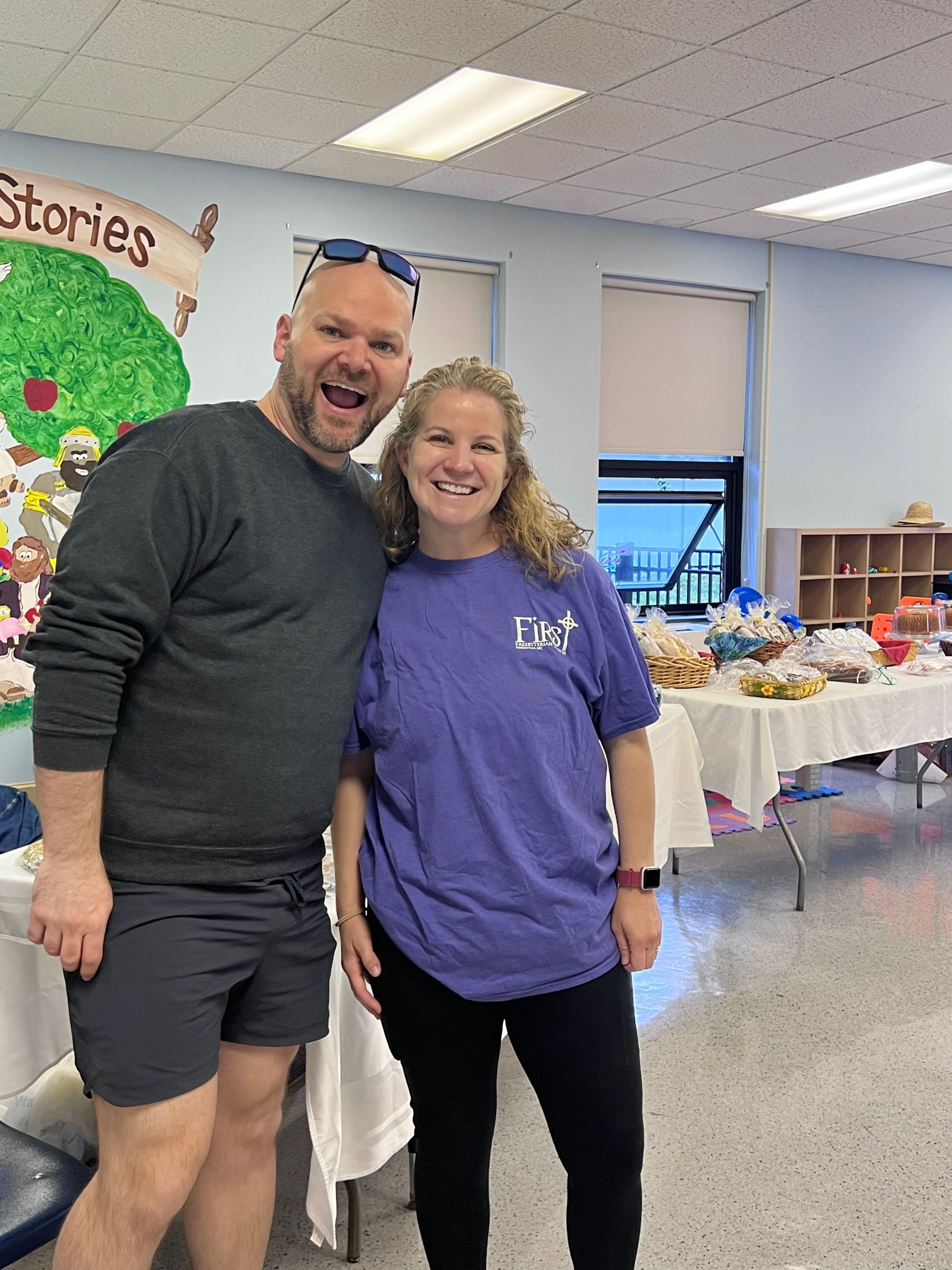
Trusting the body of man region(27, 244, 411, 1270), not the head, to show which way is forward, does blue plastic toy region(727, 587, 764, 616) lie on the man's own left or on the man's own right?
on the man's own left

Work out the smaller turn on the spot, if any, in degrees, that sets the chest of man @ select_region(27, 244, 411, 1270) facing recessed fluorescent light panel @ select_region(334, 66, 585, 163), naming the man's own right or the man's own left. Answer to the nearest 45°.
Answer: approximately 135° to the man's own left

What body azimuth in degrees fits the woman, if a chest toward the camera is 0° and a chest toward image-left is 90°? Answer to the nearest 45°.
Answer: approximately 0°

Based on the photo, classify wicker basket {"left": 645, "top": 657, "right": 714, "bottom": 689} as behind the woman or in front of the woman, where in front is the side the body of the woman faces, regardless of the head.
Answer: behind

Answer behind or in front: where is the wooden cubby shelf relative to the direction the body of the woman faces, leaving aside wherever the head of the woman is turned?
behind

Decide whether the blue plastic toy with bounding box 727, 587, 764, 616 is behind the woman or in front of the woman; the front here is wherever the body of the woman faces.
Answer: behind

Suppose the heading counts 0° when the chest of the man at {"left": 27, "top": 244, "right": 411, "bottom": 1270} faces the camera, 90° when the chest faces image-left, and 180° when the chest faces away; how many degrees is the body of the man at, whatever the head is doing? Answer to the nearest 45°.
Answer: approximately 315°
